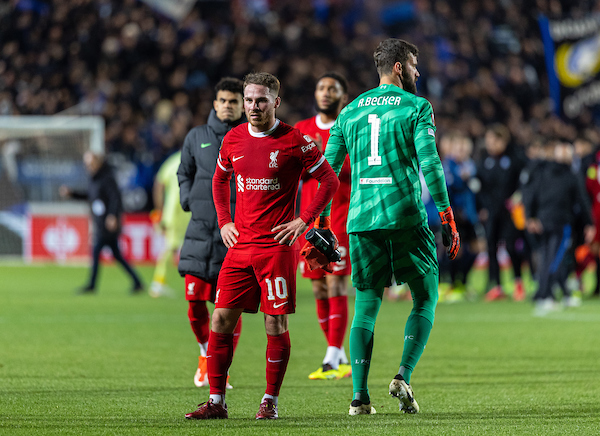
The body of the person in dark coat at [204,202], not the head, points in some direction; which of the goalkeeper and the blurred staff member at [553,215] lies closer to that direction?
the goalkeeper

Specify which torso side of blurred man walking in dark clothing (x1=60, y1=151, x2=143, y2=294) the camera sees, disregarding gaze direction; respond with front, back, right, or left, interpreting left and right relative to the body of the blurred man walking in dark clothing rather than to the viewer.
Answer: left

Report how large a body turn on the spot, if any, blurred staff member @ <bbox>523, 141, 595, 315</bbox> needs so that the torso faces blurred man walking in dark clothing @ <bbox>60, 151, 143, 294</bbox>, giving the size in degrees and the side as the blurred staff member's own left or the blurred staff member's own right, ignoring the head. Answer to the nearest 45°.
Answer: approximately 45° to the blurred staff member's own right

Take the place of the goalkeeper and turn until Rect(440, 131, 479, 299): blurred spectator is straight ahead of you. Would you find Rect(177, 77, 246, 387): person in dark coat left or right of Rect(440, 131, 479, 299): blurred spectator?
left

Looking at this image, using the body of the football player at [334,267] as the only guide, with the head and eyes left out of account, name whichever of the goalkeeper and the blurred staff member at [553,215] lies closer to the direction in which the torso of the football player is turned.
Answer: the goalkeeper

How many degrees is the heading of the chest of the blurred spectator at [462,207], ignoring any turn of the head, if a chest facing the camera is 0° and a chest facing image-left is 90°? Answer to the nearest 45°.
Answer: approximately 315°

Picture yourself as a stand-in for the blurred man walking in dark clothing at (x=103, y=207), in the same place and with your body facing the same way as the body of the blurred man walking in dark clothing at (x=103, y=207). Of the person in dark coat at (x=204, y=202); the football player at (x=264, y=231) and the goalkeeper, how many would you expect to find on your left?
3
